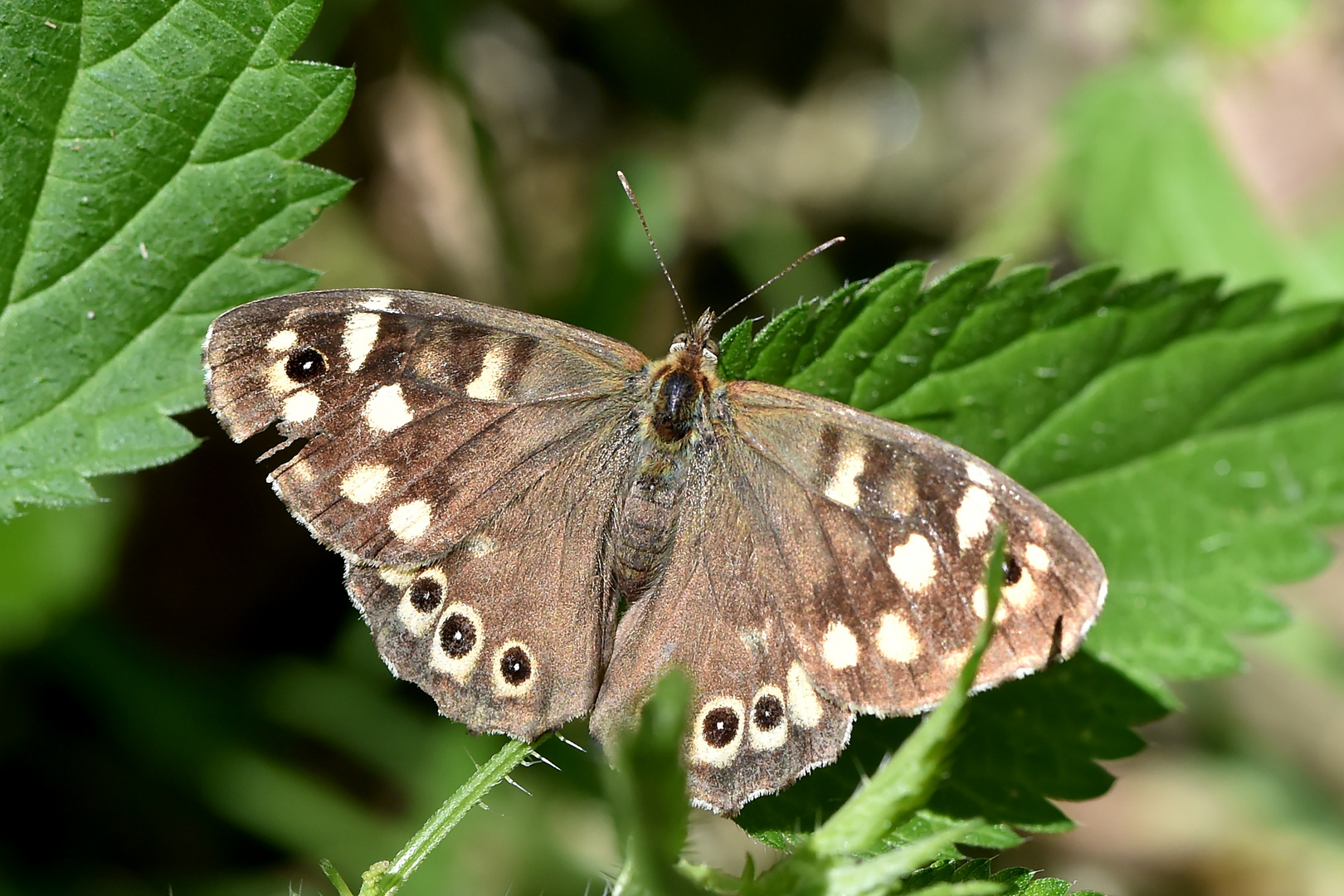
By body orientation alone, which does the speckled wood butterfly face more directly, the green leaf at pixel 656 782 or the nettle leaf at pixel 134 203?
the nettle leaf

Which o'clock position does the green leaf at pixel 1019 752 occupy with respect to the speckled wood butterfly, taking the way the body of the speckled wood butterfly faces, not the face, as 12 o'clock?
The green leaf is roughly at 3 o'clock from the speckled wood butterfly.

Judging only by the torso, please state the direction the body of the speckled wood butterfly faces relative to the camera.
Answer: away from the camera

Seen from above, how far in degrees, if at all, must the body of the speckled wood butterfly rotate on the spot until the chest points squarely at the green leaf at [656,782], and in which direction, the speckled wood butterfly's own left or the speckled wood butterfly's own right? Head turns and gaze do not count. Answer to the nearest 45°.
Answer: approximately 180°

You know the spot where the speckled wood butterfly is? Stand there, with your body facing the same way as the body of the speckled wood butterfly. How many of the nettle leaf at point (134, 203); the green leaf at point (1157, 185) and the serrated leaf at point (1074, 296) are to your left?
1

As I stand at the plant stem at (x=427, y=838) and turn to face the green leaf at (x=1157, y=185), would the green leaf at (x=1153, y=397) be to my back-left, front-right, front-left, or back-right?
front-right

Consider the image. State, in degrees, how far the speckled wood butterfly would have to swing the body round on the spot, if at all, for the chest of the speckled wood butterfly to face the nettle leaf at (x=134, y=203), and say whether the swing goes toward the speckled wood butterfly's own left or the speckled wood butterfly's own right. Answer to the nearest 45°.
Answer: approximately 90° to the speckled wood butterfly's own left

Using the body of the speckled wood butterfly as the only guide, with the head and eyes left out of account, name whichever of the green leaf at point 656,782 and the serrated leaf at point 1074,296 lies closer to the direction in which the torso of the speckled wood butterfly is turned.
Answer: the serrated leaf

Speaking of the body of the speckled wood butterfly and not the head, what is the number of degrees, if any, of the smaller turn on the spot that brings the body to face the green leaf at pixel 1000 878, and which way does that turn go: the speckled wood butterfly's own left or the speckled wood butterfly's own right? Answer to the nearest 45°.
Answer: approximately 135° to the speckled wood butterfly's own right
